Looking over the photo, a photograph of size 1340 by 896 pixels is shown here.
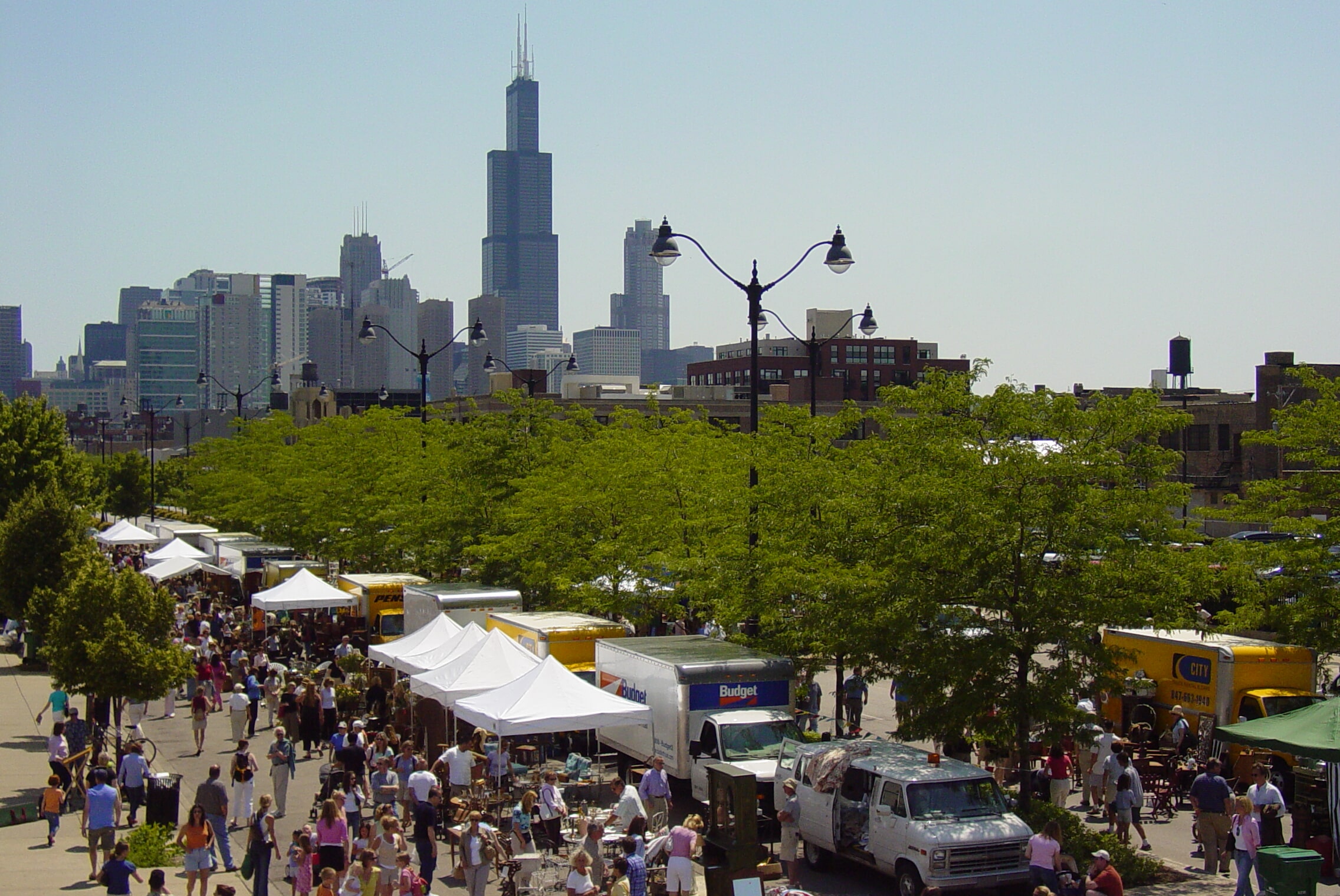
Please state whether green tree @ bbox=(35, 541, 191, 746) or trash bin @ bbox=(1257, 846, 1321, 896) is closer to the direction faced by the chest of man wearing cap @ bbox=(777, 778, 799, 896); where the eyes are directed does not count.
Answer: the green tree

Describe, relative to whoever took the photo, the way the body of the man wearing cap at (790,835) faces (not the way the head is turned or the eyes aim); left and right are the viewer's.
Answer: facing to the left of the viewer

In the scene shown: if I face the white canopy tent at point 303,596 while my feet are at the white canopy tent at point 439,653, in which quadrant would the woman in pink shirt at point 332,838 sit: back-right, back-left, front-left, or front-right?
back-left

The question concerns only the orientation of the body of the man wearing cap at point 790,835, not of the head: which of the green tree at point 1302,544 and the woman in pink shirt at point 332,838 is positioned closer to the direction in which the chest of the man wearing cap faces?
the woman in pink shirt

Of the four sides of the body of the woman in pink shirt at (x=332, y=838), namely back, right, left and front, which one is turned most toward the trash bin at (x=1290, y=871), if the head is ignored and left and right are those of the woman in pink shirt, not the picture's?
right

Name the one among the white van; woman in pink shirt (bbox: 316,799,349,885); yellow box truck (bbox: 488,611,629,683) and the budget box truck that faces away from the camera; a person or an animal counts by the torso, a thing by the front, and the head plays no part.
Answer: the woman in pink shirt

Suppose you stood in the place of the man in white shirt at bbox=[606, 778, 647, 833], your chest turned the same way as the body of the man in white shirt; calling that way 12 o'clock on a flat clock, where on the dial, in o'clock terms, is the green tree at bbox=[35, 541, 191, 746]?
The green tree is roughly at 1 o'clock from the man in white shirt.

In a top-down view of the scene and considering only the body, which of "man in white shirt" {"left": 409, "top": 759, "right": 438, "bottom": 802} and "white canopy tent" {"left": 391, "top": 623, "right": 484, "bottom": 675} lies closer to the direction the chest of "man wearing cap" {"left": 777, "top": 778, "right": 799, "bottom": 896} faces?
the man in white shirt

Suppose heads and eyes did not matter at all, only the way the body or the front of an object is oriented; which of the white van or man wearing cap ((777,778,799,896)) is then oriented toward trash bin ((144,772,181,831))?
the man wearing cap

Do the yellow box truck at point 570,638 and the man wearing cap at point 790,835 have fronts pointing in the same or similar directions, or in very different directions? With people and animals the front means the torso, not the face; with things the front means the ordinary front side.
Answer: very different directions

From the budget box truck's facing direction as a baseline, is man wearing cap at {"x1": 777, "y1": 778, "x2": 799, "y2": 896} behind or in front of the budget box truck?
in front

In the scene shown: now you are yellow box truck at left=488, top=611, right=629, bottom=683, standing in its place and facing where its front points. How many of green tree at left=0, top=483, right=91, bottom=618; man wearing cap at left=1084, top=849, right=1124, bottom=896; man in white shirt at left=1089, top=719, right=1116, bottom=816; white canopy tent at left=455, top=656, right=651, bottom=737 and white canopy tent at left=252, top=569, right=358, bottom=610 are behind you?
2

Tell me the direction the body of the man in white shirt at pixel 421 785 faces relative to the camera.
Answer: away from the camera

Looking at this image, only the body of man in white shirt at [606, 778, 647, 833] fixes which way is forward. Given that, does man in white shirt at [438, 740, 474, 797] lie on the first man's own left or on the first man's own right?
on the first man's own right

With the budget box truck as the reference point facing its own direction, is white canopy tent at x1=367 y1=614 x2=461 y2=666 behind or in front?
behind
